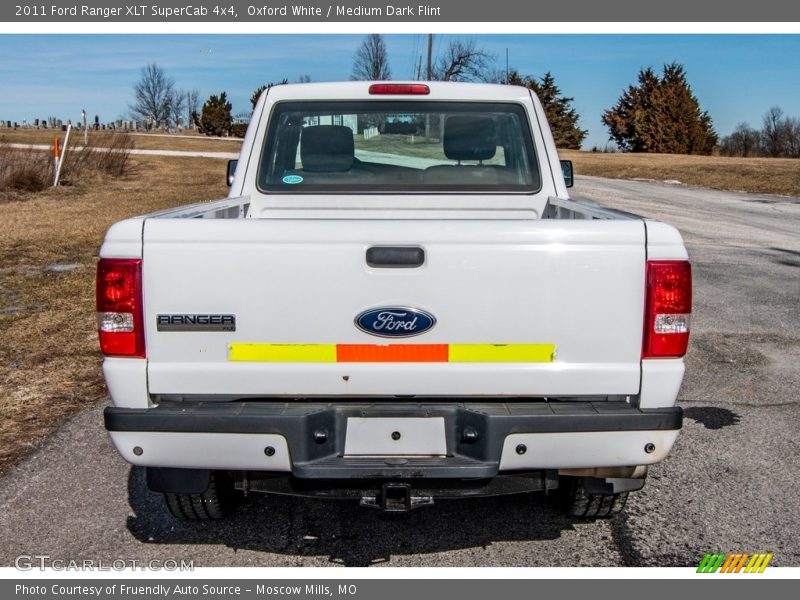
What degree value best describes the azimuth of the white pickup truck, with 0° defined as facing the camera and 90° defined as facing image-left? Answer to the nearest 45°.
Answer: approximately 180°
